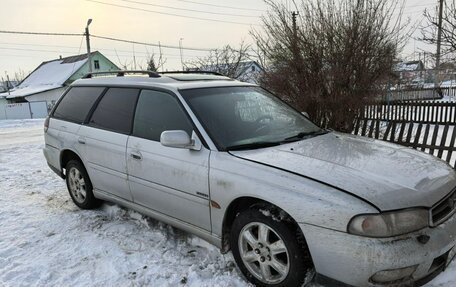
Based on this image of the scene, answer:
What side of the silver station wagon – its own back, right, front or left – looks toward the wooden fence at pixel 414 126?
left

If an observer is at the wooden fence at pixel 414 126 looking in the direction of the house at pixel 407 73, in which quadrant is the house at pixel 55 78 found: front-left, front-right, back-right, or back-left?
front-left

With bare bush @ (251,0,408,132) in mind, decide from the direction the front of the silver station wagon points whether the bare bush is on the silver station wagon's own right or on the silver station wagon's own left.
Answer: on the silver station wagon's own left

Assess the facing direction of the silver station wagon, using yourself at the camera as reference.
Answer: facing the viewer and to the right of the viewer

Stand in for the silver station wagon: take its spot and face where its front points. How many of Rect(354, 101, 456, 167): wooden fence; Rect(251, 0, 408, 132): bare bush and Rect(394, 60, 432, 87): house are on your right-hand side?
0

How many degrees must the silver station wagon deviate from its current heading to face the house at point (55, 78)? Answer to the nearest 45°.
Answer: approximately 180°
